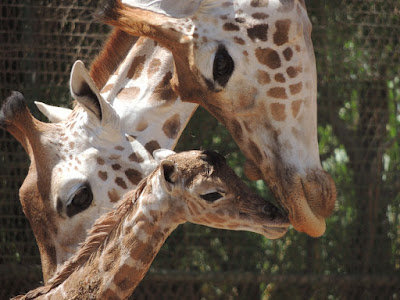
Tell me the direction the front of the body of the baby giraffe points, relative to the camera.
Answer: to the viewer's right
